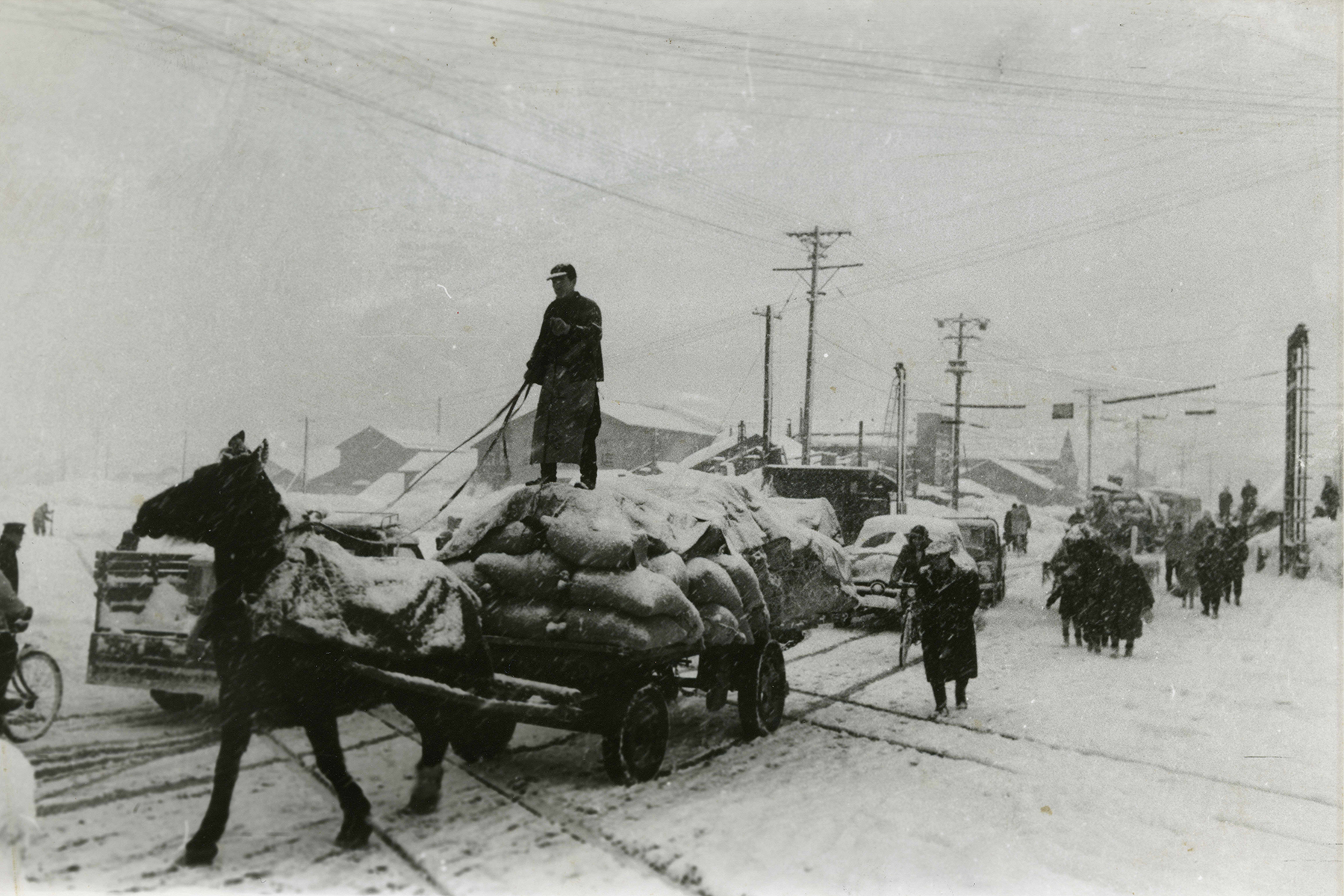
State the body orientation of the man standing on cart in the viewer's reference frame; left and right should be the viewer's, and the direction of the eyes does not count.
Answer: facing the viewer and to the left of the viewer

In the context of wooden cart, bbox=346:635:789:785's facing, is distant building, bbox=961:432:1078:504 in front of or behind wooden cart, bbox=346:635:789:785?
behind

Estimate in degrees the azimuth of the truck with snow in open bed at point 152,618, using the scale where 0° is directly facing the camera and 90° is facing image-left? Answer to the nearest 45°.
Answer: approximately 225°

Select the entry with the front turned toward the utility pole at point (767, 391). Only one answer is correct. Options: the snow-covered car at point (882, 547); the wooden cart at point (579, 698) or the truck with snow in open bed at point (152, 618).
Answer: the truck with snow in open bed at point (152, 618)

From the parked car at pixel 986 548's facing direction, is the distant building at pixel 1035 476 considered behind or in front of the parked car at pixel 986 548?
behind

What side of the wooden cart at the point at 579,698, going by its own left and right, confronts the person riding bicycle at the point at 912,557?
back

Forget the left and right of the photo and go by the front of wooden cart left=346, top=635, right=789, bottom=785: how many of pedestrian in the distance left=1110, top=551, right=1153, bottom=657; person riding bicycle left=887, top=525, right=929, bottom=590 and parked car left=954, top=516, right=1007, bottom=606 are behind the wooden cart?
3
